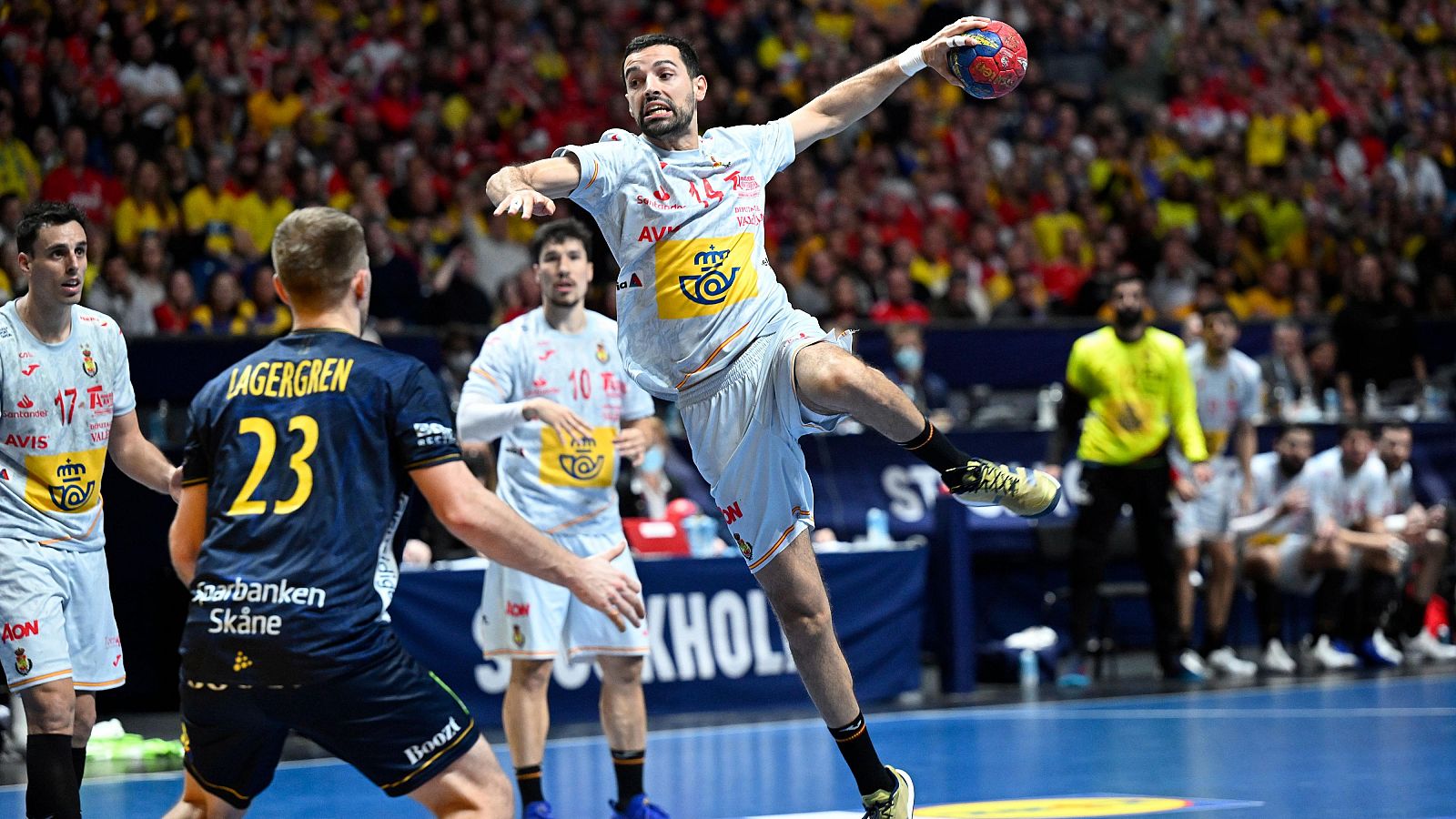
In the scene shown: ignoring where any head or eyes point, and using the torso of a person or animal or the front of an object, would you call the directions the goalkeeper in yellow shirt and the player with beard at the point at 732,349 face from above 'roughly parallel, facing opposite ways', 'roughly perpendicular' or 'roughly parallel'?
roughly parallel

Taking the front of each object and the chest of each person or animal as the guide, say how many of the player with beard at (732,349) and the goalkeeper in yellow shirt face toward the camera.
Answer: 2

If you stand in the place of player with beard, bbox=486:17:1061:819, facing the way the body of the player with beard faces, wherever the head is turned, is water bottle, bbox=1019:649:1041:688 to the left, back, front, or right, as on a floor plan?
back

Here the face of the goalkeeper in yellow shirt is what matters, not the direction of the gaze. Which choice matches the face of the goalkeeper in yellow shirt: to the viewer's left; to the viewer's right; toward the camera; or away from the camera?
toward the camera

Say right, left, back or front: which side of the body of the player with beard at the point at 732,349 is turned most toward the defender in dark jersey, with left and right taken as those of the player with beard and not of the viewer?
front

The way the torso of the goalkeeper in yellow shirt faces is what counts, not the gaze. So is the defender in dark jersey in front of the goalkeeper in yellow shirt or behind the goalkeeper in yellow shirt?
in front

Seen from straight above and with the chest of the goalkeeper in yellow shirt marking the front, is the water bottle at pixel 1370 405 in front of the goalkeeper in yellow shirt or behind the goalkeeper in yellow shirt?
behind

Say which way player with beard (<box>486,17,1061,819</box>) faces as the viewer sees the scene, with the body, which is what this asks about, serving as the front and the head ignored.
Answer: toward the camera

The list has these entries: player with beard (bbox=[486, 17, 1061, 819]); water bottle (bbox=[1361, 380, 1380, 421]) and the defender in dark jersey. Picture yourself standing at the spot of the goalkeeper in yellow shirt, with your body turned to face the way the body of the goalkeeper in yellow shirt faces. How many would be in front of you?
2

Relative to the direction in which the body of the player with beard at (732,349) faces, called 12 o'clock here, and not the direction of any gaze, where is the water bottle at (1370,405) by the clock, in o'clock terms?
The water bottle is roughly at 7 o'clock from the player with beard.

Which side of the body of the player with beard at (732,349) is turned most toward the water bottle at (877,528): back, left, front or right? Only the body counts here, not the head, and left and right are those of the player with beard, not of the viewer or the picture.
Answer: back

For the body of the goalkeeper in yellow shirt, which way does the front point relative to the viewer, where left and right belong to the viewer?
facing the viewer

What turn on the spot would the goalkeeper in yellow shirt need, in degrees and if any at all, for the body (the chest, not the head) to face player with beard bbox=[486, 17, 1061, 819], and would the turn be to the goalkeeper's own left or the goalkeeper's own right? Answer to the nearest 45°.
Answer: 0° — they already face them

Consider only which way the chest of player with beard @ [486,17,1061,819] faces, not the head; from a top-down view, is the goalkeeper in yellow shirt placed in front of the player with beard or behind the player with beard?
behind
